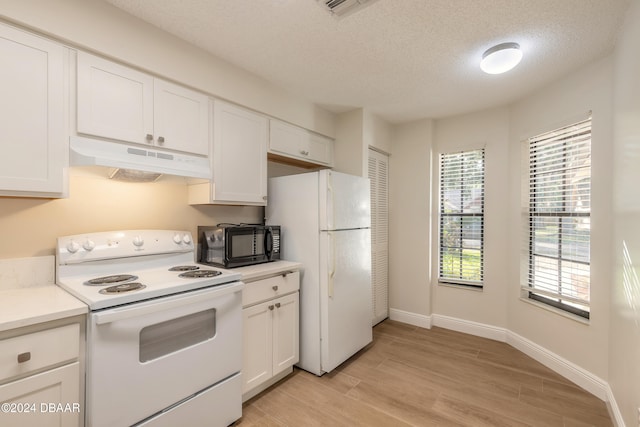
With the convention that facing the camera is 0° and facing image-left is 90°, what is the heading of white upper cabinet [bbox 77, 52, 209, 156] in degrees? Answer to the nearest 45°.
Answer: approximately 315°

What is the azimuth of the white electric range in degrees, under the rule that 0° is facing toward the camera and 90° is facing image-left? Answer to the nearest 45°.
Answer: approximately 315°

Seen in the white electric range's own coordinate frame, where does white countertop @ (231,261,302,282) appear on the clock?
The white countertop is roughly at 10 o'clock from the white electric range.

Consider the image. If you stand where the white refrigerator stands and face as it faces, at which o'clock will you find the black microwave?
The black microwave is roughly at 4 o'clock from the white refrigerator.

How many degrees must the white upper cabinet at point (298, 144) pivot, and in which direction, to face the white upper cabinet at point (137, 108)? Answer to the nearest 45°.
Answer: approximately 90° to its right

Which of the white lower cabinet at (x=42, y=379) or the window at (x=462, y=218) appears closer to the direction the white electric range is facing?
the window

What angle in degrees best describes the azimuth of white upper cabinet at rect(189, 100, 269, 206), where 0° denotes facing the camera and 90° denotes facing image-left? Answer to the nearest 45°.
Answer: approximately 315°
